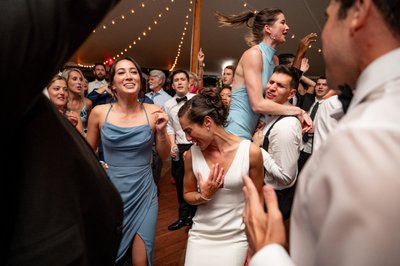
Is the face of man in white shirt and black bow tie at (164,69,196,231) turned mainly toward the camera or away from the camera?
toward the camera

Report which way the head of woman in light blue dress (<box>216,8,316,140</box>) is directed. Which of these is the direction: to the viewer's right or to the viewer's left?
to the viewer's right

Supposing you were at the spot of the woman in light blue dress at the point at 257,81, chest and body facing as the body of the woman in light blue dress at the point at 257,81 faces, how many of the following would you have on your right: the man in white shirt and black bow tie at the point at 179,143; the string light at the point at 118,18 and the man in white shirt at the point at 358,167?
1

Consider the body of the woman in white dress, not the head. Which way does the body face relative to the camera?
toward the camera

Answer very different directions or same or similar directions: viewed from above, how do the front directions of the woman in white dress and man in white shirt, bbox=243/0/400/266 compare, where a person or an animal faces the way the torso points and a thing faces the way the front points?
very different directions

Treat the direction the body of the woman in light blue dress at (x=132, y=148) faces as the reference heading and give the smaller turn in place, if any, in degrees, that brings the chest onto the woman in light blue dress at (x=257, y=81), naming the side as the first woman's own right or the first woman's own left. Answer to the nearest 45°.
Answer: approximately 90° to the first woman's own left

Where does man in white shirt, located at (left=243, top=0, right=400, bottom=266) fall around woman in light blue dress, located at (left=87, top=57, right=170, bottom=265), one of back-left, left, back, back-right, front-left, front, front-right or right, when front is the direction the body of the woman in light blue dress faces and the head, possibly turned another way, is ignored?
front

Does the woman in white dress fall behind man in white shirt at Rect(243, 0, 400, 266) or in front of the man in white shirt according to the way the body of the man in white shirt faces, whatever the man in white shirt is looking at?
in front

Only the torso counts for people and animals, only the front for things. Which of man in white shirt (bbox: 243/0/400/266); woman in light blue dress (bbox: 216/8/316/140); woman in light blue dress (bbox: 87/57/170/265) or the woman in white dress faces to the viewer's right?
woman in light blue dress (bbox: 216/8/316/140)

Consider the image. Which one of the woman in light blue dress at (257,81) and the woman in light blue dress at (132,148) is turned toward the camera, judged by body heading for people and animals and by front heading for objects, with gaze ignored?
the woman in light blue dress at (132,148)

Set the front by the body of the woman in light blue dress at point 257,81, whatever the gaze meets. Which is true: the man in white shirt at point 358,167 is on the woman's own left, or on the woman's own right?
on the woman's own right

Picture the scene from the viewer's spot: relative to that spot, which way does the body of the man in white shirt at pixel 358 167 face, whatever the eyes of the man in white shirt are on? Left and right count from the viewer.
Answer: facing away from the viewer and to the left of the viewer

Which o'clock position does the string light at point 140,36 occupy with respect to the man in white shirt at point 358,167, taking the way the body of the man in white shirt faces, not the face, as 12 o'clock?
The string light is roughly at 1 o'clock from the man in white shirt.

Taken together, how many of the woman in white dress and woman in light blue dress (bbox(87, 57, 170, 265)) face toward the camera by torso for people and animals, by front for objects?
2

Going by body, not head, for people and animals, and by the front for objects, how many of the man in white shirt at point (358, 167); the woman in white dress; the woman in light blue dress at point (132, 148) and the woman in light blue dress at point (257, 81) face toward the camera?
2

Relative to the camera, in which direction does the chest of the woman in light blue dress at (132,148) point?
toward the camera
